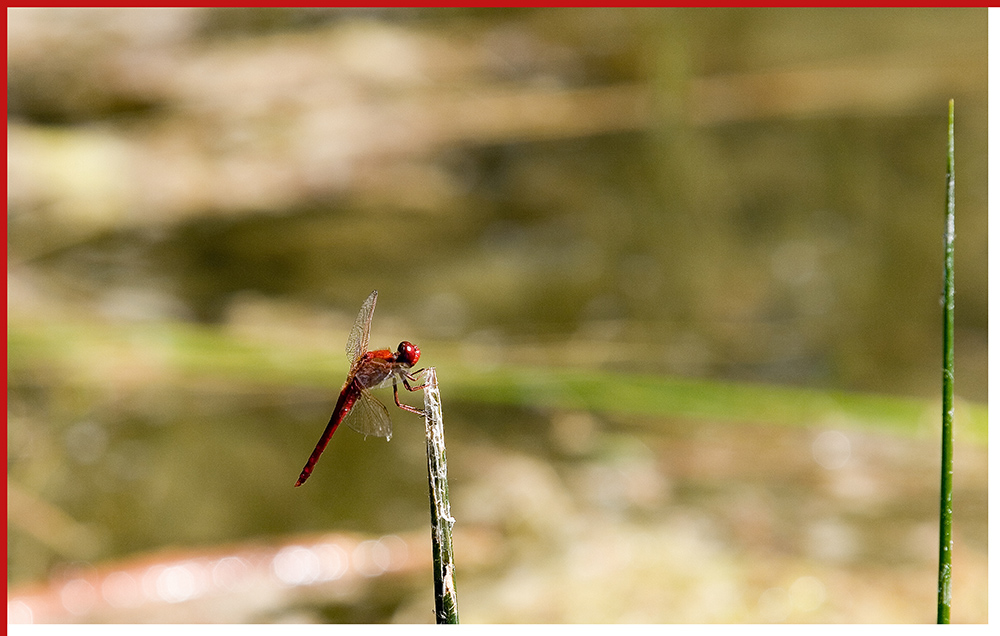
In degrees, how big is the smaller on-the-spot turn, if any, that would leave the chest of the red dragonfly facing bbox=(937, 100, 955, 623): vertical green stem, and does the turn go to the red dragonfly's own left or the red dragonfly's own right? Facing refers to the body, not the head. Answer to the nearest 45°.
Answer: approximately 45° to the red dragonfly's own right

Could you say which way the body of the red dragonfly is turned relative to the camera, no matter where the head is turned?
to the viewer's right
